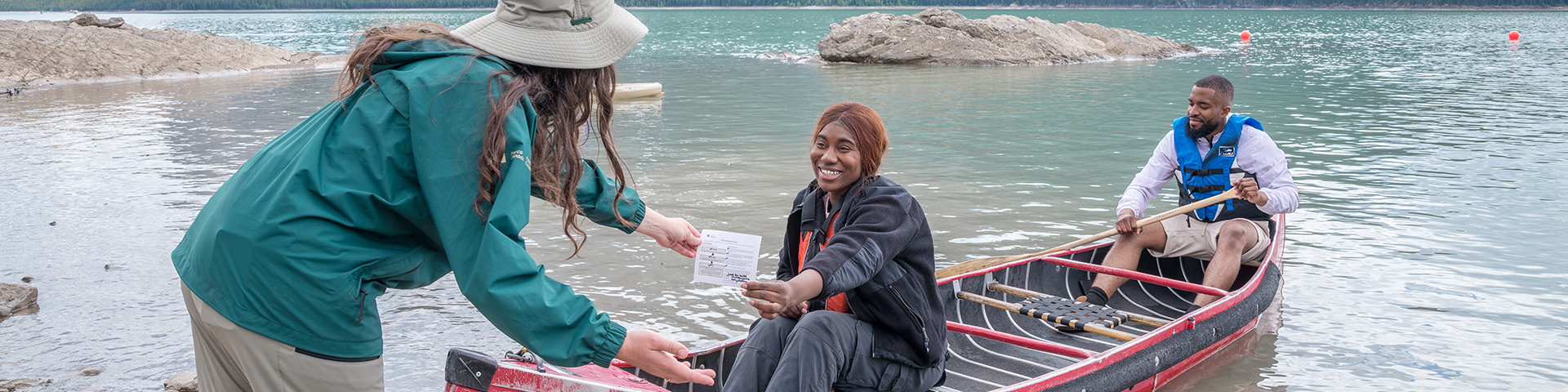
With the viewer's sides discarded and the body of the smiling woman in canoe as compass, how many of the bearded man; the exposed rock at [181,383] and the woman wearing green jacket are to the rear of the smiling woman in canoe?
1

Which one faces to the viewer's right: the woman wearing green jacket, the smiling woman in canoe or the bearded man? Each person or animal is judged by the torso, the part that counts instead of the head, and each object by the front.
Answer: the woman wearing green jacket

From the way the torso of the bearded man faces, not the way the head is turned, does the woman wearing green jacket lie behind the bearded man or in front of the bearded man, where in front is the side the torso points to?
in front

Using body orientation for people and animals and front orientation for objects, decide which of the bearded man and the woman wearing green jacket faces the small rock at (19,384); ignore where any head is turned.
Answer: the bearded man

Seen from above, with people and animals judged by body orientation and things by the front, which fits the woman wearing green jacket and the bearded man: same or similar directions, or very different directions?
very different directions

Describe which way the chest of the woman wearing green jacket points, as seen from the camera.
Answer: to the viewer's right

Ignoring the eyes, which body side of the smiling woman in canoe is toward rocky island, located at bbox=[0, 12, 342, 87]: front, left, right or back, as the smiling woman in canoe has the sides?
right

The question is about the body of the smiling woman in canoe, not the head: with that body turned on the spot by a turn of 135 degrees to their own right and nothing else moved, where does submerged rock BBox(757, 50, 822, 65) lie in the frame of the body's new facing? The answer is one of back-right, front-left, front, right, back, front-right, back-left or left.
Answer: front

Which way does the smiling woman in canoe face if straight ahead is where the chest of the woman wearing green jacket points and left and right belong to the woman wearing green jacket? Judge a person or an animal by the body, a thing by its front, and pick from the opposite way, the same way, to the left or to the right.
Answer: the opposite way

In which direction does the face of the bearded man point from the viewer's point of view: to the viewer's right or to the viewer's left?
to the viewer's left

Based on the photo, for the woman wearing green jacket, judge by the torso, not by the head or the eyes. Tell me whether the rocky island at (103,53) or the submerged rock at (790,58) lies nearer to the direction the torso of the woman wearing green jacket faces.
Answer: the submerged rock

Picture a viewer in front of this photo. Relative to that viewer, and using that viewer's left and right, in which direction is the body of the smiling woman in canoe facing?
facing the viewer and to the left of the viewer

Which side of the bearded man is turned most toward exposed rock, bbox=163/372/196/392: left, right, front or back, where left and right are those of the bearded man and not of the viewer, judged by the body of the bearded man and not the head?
front

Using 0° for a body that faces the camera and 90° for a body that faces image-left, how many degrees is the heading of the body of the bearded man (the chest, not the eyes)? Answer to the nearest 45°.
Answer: approximately 45°

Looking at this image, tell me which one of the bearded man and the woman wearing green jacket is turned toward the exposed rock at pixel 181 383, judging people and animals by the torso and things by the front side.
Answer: the bearded man

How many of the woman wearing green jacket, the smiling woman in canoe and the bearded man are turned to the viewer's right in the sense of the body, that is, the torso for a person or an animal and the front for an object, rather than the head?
1
